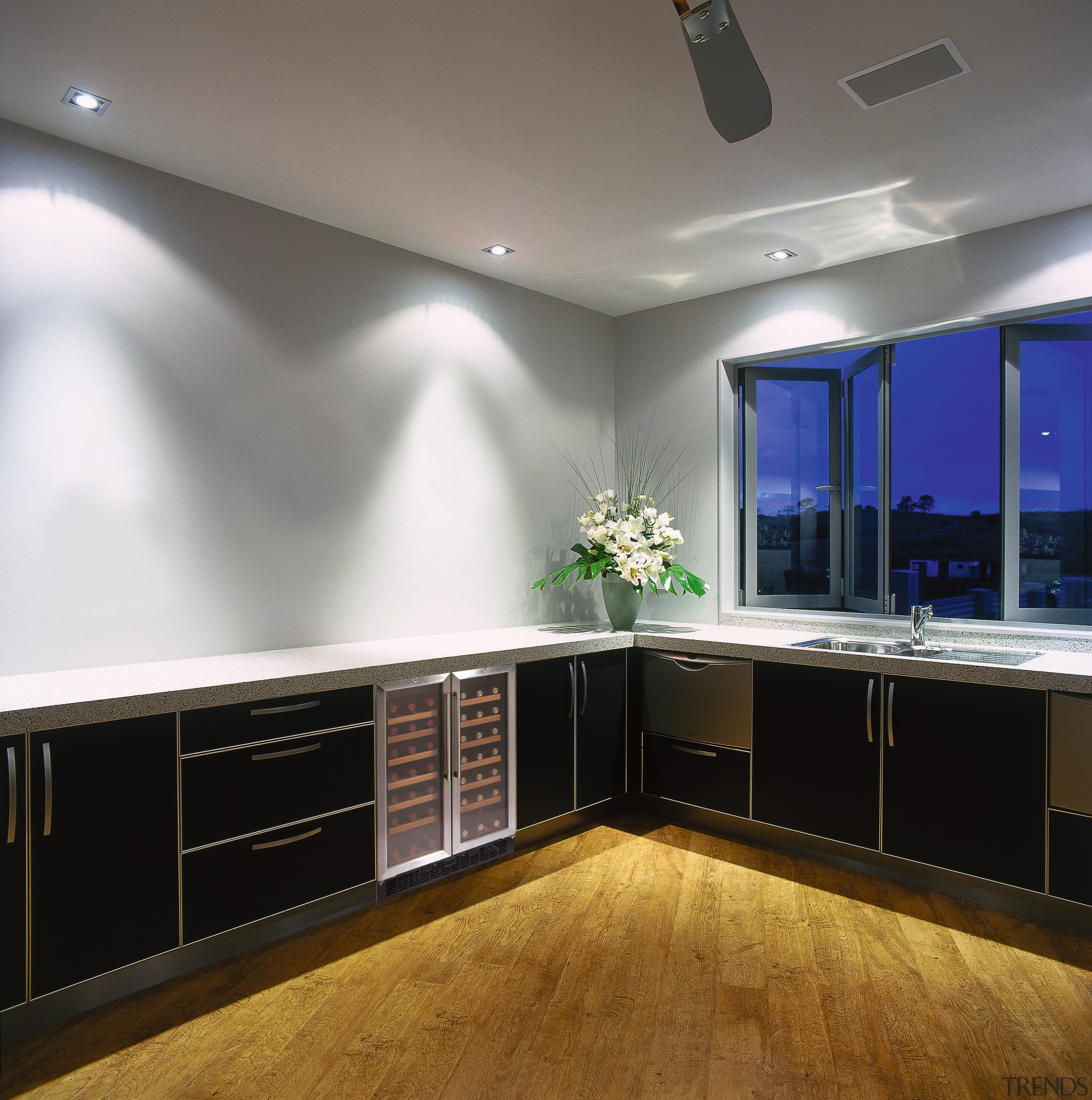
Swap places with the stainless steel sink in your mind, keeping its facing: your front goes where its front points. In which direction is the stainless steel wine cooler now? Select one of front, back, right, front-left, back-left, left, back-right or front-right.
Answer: front

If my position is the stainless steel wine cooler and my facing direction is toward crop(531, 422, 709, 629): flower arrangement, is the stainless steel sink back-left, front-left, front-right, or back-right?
front-right

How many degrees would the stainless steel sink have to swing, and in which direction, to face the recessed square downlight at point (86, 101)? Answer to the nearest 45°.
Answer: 0° — it already faces it

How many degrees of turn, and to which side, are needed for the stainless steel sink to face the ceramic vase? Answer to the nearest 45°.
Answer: approximately 45° to its right

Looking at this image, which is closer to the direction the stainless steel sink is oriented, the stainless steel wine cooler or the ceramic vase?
the stainless steel wine cooler

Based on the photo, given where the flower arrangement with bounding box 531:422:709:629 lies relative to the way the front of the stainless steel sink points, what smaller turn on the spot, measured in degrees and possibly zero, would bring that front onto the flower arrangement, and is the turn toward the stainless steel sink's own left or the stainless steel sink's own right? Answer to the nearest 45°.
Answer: approximately 45° to the stainless steel sink's own right

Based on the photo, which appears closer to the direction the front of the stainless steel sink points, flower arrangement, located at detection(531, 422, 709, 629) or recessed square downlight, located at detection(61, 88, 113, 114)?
the recessed square downlight
